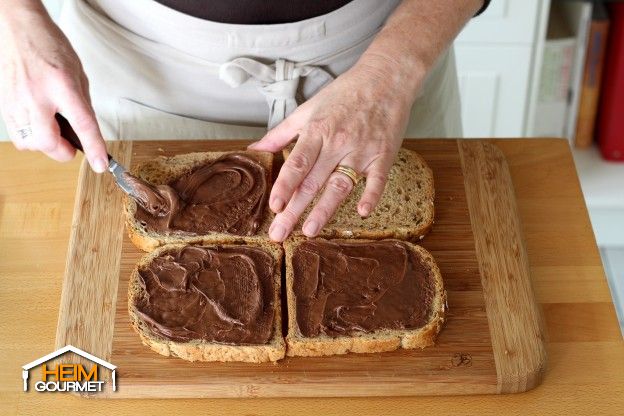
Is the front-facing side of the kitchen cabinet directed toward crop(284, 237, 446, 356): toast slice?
yes

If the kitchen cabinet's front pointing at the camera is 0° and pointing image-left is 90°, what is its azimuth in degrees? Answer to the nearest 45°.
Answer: approximately 0°

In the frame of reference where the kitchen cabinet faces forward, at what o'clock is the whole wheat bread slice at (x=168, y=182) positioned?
The whole wheat bread slice is roughly at 1 o'clock from the kitchen cabinet.

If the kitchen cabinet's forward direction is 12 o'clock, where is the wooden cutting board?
The wooden cutting board is roughly at 12 o'clock from the kitchen cabinet.

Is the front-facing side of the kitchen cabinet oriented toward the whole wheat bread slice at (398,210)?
yes
